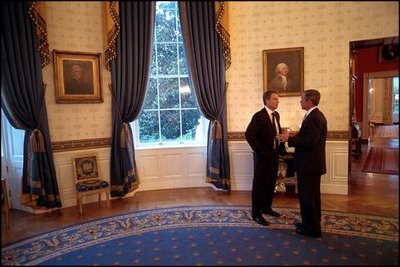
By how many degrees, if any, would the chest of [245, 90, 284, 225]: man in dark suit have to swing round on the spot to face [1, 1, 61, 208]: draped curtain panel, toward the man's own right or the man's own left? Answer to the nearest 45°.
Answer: approximately 135° to the man's own right

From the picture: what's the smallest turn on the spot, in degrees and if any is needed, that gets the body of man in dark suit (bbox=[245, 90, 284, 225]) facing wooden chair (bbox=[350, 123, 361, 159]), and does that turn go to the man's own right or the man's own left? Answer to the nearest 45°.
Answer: approximately 90° to the man's own left

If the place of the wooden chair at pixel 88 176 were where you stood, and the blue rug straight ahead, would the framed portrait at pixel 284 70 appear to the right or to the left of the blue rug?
left

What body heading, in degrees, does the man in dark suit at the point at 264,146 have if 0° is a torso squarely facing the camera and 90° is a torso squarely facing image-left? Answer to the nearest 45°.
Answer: approximately 315°

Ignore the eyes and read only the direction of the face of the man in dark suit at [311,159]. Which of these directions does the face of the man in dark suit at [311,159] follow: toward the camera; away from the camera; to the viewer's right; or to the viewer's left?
to the viewer's left

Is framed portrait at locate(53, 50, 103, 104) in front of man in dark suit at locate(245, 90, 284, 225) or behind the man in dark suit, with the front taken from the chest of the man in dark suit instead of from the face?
behind

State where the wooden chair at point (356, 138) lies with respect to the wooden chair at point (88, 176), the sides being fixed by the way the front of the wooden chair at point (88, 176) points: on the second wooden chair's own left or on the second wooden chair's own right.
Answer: on the second wooden chair's own left

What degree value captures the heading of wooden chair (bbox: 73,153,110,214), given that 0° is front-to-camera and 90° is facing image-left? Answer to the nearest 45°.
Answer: approximately 315°

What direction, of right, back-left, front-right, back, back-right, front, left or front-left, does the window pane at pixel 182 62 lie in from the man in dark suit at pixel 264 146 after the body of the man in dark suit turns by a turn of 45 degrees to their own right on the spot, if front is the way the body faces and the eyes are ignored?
back-right

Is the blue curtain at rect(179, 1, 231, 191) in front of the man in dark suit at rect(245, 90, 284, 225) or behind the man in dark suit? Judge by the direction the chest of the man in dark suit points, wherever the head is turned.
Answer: behind
